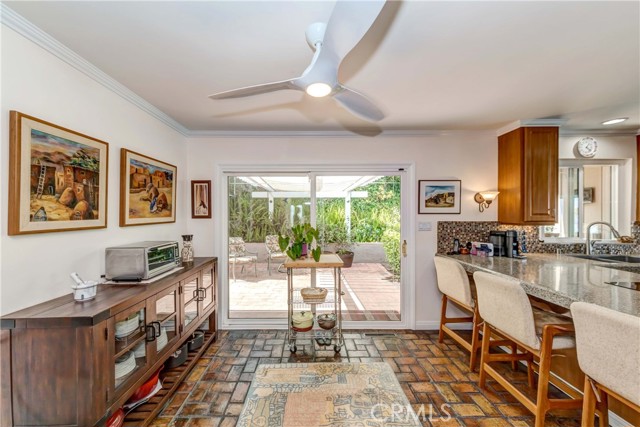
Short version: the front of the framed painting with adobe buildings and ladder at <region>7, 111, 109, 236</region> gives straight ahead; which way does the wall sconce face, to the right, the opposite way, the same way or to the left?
to the right

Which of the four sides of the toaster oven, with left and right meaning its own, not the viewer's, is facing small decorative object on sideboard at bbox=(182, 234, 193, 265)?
left

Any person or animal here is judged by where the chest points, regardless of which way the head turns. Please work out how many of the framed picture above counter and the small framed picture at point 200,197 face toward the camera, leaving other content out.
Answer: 2

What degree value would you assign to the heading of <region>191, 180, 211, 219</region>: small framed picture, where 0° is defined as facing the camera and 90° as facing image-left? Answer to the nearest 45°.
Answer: approximately 0°

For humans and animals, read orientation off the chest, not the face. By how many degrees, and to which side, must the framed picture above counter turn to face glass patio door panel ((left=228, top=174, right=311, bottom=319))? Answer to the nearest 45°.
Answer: approximately 90° to its right

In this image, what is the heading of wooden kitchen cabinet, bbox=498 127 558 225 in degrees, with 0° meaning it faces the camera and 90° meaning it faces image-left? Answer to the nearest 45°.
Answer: approximately 315°

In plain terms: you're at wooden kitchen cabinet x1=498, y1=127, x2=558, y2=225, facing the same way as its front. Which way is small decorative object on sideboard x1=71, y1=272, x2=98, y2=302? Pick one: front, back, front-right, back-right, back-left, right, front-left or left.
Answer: right

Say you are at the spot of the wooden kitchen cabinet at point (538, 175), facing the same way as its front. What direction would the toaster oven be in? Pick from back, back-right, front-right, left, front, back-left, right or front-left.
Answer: right

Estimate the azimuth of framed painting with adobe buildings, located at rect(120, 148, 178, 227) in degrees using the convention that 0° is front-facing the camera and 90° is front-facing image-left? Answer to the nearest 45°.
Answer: approximately 315°

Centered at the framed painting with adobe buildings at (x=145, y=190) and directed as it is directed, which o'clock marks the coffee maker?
The coffee maker is roughly at 11 o'clock from the framed painting with adobe buildings.
